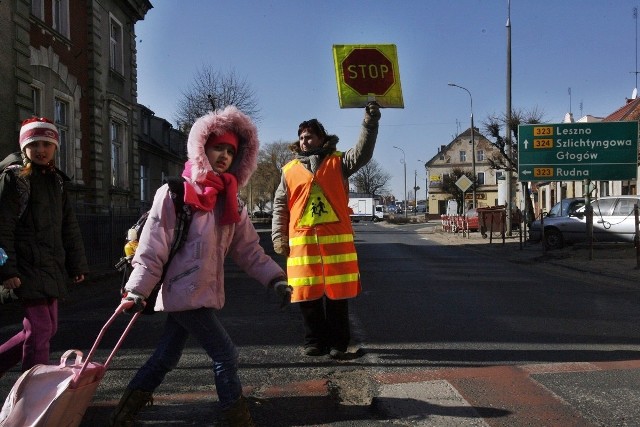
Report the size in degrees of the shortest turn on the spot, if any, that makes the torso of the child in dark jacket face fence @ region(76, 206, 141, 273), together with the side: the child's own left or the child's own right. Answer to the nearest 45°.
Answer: approximately 135° to the child's own left

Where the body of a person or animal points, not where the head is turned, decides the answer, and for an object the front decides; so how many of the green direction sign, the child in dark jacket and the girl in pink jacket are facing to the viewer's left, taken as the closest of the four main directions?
0

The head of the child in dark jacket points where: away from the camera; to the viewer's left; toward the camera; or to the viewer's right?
toward the camera

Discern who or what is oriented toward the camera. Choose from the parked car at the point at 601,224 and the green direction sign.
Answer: the green direction sign

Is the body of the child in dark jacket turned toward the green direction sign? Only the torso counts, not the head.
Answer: no

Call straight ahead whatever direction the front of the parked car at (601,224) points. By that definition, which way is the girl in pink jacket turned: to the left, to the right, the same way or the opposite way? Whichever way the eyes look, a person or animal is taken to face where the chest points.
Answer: the opposite way

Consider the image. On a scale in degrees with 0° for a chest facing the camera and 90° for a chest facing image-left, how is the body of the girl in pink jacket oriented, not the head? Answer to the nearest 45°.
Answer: approximately 315°

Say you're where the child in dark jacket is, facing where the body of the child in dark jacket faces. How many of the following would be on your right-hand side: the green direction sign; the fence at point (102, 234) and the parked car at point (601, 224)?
0

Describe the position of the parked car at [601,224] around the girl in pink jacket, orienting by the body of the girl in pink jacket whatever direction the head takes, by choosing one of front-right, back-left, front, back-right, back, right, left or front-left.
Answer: left

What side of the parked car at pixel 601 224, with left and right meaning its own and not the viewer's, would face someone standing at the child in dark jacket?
left

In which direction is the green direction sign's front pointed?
toward the camera

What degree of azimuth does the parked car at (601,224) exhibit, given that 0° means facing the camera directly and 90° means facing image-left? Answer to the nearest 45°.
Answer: approximately 90°
